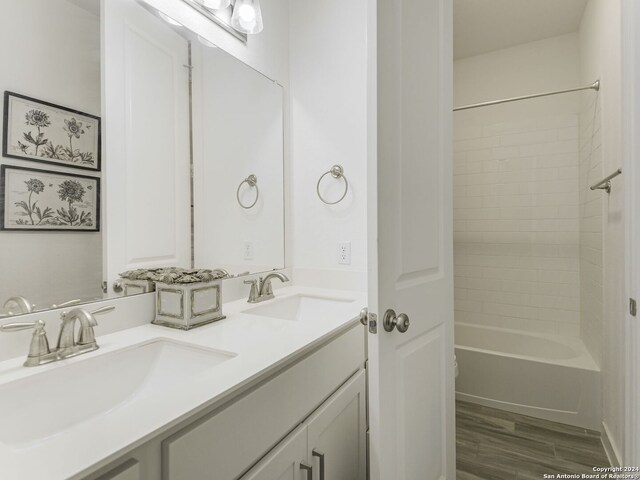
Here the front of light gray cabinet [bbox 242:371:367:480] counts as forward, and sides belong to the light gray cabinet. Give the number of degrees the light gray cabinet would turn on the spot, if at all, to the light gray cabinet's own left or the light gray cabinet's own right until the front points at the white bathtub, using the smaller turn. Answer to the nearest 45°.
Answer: approximately 90° to the light gray cabinet's own left

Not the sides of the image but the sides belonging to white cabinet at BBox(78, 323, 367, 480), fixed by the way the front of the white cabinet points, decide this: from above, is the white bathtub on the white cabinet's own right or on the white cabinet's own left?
on the white cabinet's own left

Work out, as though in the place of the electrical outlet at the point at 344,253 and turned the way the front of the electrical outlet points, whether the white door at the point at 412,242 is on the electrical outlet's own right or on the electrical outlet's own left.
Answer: on the electrical outlet's own left

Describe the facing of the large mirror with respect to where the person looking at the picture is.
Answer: facing the viewer and to the right of the viewer

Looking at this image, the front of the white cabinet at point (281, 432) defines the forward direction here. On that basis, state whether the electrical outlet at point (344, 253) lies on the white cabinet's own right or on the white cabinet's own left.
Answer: on the white cabinet's own left

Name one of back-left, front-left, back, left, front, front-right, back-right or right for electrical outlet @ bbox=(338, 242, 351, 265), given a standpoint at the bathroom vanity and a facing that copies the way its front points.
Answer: left
